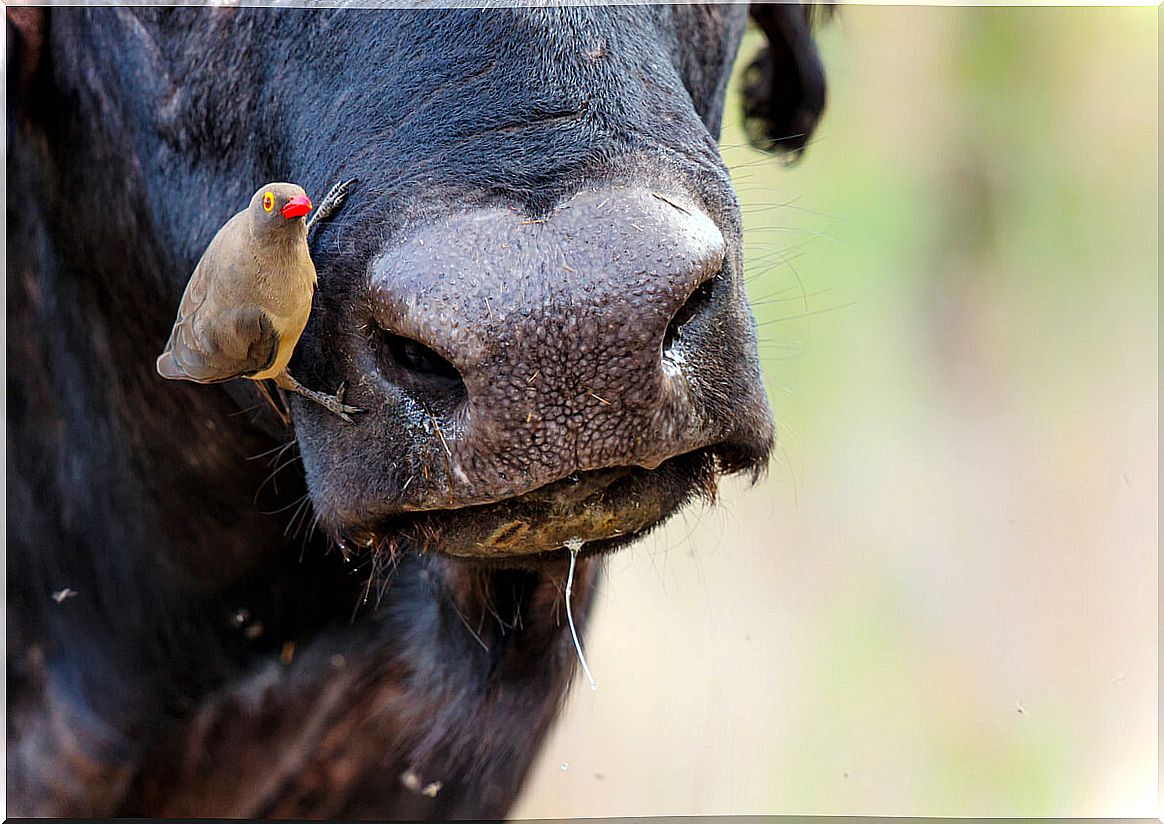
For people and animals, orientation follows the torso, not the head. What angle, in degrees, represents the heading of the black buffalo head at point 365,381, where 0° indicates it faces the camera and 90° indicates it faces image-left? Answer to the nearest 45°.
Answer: approximately 315°
